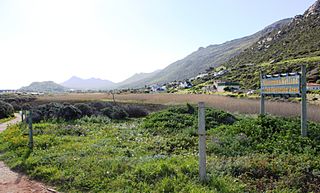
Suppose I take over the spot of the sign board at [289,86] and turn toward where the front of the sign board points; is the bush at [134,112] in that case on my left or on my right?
on my right

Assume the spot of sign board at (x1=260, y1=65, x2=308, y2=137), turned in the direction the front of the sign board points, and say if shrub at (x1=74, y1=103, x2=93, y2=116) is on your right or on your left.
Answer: on your right

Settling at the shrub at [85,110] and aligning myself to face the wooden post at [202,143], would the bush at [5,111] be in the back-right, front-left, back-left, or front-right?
back-right

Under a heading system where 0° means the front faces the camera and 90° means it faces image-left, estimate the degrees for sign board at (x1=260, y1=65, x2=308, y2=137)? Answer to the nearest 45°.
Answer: approximately 45°

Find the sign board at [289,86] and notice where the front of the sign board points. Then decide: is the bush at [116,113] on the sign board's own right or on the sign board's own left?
on the sign board's own right

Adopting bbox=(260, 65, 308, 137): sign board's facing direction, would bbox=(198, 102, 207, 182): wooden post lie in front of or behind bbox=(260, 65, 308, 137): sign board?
in front

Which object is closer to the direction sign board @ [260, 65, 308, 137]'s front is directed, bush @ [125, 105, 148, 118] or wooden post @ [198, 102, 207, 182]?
the wooden post
